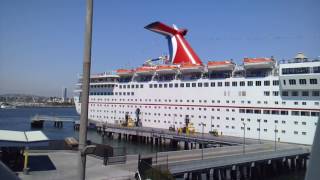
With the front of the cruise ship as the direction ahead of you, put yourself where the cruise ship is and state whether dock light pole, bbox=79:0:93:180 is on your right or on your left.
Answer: on your right

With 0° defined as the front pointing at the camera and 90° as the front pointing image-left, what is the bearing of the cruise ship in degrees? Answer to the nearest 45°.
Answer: approximately 315°
